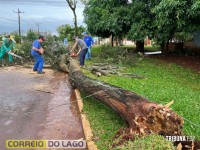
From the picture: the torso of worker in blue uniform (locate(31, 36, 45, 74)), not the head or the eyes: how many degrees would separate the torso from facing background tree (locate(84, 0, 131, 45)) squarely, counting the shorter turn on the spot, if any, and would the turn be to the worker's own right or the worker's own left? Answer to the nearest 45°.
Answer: approximately 45° to the worker's own left

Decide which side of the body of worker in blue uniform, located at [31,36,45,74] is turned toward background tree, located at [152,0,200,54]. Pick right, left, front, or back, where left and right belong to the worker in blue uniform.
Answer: front

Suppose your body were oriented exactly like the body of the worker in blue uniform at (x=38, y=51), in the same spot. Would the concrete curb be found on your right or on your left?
on your right

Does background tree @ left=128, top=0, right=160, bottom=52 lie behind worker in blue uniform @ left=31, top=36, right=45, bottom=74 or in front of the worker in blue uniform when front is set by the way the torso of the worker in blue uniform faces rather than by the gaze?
in front

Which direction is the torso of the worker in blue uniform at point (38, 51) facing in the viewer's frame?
to the viewer's right
